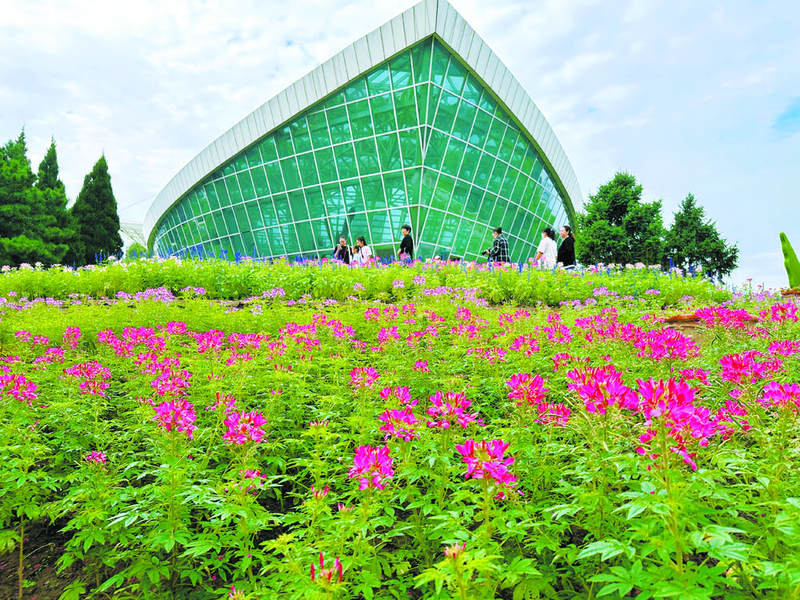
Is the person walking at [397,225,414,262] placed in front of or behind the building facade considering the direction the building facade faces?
in front

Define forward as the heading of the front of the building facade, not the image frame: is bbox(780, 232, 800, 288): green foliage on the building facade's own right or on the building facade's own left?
on the building facade's own left

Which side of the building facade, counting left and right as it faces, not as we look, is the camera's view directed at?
front

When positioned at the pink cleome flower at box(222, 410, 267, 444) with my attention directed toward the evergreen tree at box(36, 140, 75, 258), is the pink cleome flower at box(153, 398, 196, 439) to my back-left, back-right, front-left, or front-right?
front-left

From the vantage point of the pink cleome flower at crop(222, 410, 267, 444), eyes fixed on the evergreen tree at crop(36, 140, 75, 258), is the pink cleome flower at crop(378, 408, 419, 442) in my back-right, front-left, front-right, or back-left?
back-right

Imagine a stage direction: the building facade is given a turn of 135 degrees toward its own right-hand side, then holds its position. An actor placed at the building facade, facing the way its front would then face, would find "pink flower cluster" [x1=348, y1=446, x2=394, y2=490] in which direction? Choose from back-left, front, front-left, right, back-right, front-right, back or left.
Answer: back-left

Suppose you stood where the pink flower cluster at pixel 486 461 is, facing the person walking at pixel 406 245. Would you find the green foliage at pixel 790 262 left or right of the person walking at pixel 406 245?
right
